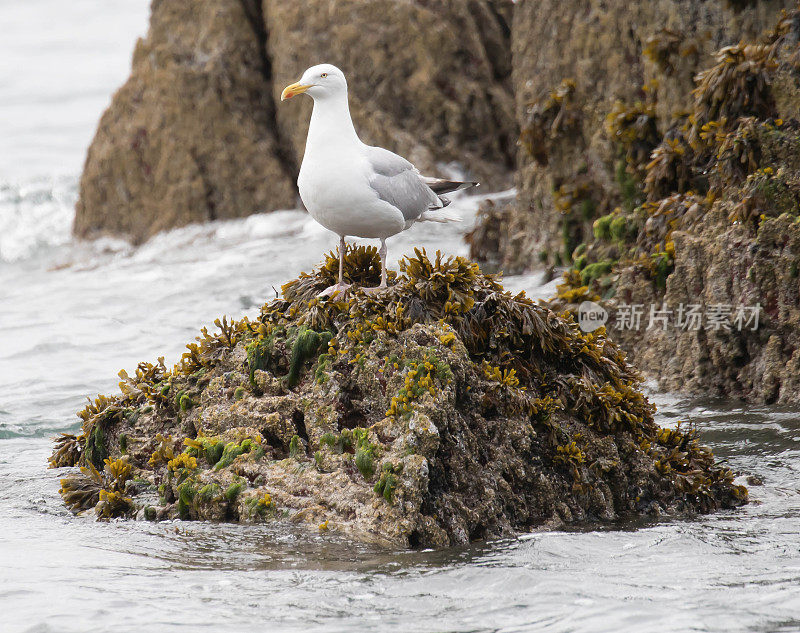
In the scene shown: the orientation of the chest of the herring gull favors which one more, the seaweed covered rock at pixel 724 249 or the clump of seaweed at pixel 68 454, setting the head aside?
the clump of seaweed

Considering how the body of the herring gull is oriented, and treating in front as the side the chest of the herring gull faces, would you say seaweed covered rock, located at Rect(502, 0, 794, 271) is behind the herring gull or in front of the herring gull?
behind

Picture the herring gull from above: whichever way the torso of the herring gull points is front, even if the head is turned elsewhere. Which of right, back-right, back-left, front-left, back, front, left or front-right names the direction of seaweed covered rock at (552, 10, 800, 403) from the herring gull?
back

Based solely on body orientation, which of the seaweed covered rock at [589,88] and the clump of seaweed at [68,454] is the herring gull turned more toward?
the clump of seaweed

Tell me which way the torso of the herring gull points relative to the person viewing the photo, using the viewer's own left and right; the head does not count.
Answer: facing the viewer and to the left of the viewer

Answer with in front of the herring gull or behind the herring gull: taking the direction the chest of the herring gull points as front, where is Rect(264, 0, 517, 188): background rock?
behind

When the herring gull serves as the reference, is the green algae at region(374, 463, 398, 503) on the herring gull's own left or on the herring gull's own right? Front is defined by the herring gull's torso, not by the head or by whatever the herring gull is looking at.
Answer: on the herring gull's own left

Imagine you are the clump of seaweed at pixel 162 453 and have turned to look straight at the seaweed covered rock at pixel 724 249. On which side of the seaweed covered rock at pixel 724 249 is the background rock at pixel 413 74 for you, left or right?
left
